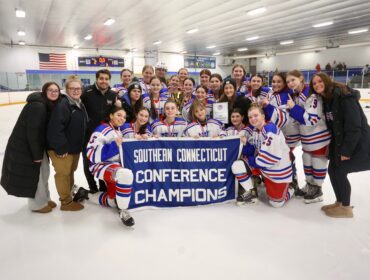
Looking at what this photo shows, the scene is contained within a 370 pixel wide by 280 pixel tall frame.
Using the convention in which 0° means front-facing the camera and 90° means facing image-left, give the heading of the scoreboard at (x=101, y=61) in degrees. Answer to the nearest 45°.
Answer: approximately 0°

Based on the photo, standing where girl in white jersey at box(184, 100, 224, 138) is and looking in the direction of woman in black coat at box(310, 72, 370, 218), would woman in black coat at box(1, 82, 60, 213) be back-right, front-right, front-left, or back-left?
back-right

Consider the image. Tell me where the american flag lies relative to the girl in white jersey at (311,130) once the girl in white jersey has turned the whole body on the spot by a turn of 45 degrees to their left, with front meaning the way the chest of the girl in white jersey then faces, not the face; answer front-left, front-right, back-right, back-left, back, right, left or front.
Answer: back-right

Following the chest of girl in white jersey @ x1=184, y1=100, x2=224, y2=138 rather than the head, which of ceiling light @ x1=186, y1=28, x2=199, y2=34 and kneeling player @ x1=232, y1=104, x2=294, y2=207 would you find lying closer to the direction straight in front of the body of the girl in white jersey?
the kneeling player

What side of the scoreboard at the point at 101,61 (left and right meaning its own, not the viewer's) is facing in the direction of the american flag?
right

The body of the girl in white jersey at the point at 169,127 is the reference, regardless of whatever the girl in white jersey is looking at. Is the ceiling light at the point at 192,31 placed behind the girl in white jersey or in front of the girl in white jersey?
behind
